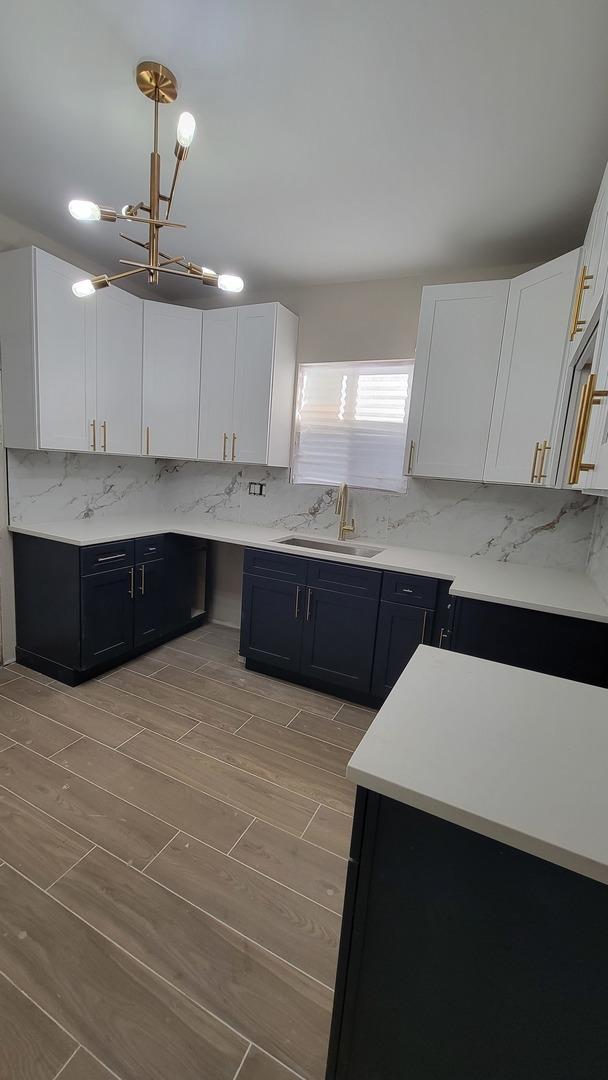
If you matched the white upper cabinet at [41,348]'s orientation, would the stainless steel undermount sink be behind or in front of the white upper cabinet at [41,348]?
in front

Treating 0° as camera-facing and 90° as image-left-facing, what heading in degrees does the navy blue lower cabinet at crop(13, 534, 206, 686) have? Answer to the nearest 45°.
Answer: approximately 315°

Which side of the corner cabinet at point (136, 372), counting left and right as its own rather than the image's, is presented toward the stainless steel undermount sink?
left

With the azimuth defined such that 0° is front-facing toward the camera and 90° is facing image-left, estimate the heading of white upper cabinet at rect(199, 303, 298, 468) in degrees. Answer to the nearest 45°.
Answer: approximately 45°

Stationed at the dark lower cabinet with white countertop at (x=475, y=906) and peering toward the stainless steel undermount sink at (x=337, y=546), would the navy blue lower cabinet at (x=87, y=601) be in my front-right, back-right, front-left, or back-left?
front-left

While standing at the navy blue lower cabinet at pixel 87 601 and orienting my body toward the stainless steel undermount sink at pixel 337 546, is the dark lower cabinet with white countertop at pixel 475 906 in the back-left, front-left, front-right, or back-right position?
front-right

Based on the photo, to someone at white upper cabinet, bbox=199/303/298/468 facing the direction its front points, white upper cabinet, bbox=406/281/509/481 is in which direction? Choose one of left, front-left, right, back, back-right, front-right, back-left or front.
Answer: left

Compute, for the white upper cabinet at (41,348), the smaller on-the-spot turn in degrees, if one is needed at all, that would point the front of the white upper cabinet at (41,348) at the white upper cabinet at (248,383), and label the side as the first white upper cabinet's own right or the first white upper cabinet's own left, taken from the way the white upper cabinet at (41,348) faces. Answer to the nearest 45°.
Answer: approximately 45° to the first white upper cabinet's own left

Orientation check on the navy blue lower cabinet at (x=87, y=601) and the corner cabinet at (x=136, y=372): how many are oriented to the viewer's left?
0

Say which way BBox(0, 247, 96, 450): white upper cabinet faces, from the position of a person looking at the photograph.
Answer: facing the viewer and to the right of the viewer

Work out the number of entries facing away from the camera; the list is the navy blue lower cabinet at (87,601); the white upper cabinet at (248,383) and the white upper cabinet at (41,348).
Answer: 0

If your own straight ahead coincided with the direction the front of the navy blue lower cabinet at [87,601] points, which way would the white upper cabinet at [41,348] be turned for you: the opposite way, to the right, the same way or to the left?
the same way

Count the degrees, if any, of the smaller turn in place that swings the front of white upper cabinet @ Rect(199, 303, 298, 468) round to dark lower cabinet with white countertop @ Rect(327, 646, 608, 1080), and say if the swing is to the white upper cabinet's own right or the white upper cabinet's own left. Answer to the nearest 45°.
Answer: approximately 45° to the white upper cabinet's own left

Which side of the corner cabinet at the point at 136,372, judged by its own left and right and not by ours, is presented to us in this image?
front

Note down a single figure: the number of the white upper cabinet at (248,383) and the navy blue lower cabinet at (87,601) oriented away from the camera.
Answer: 0

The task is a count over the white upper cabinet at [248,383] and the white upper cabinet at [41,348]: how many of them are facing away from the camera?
0

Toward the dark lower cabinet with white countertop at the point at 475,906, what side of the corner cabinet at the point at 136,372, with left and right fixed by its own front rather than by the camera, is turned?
front
